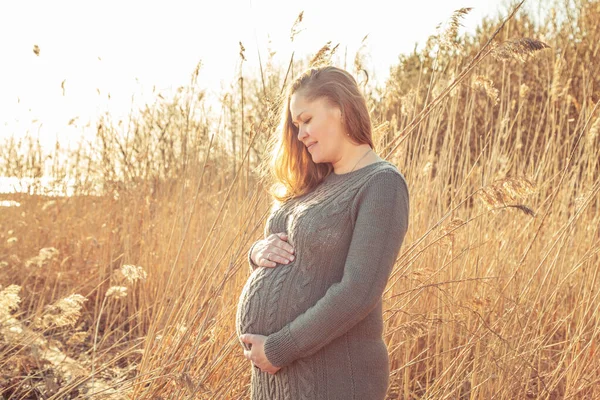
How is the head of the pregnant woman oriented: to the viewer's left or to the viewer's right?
to the viewer's left

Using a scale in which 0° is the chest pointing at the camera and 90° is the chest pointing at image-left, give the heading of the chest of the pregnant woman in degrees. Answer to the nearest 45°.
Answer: approximately 45°
